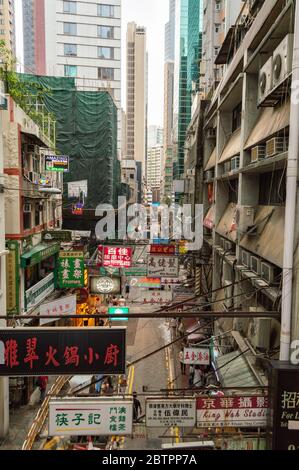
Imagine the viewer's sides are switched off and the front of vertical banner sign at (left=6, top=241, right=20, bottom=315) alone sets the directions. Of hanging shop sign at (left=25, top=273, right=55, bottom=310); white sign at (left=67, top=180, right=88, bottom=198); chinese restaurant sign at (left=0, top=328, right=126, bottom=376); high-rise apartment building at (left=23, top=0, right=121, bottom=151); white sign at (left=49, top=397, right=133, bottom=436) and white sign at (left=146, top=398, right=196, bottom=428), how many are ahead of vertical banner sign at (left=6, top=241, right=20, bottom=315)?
3

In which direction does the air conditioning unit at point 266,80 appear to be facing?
to the viewer's left

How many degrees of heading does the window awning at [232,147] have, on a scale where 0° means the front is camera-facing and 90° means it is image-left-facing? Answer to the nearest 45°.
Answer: approximately 90°

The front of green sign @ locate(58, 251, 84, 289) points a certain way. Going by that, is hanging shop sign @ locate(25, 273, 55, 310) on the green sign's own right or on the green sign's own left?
on the green sign's own right

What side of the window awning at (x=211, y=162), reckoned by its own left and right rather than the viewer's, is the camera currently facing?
left

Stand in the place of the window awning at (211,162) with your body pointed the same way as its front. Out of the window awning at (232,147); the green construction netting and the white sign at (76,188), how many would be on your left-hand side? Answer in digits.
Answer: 1

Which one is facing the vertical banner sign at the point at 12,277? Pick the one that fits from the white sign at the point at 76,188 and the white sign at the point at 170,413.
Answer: the white sign at the point at 76,188

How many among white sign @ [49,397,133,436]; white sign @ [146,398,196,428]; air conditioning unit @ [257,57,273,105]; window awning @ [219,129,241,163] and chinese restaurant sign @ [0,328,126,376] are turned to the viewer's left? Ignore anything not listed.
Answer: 2

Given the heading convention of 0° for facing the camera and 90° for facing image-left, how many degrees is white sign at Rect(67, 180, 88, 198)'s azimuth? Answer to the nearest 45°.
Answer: approximately 0°

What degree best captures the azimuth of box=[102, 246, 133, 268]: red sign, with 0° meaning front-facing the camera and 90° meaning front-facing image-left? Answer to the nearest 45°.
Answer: approximately 0°

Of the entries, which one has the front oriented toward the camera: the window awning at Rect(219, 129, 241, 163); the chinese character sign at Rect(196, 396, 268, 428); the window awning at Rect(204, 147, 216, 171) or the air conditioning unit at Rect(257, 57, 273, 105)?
the chinese character sign
